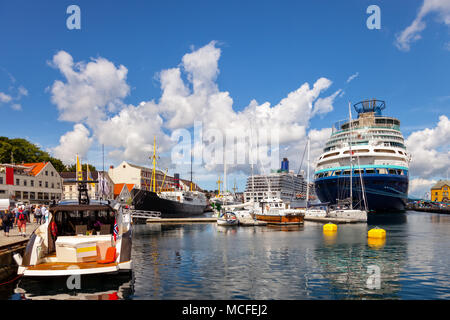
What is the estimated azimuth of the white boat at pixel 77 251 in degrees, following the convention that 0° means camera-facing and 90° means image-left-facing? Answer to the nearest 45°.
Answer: approximately 180°
